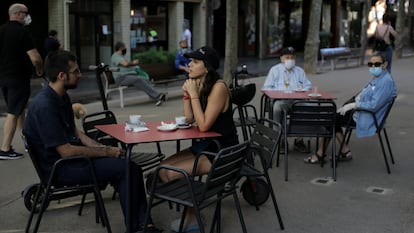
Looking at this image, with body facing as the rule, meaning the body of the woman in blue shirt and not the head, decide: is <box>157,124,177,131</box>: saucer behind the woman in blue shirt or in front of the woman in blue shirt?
in front

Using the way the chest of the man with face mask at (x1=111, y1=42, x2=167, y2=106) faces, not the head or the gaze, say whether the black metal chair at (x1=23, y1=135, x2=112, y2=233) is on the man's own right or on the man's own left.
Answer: on the man's own right

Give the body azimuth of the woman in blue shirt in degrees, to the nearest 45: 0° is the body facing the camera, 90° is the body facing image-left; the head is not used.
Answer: approximately 45°

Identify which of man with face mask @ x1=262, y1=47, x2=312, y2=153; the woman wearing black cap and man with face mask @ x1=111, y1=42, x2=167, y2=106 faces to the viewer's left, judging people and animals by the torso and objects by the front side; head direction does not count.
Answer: the woman wearing black cap

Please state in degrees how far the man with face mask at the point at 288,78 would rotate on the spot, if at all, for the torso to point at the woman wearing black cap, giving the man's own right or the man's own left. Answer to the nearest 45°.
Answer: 0° — they already face them

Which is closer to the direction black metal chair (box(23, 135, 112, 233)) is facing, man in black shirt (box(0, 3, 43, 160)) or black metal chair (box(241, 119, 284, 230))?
the black metal chair

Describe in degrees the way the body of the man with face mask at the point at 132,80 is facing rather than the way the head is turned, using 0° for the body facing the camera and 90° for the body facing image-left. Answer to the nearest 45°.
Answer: approximately 270°

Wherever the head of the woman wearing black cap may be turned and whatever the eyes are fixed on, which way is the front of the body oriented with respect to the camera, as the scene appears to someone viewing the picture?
to the viewer's left

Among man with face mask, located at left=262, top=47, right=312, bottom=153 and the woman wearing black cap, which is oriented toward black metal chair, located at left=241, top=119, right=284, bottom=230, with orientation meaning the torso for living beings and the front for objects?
the man with face mask

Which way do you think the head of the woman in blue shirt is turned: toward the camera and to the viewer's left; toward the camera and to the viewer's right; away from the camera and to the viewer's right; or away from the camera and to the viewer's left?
toward the camera and to the viewer's left

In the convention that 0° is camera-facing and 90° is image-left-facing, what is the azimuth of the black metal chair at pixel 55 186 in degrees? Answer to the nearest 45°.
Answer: approximately 270°

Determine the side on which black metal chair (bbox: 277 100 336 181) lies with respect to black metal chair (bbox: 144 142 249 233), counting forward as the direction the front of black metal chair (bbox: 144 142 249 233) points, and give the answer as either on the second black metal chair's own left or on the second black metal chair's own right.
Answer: on the second black metal chair's own right

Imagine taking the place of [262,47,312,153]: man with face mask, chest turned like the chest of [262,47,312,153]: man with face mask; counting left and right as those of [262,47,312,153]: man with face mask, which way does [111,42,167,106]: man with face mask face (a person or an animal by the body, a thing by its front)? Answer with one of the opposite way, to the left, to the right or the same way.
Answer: to the left
